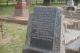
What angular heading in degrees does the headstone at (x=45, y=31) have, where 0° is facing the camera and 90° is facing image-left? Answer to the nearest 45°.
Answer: approximately 45°
